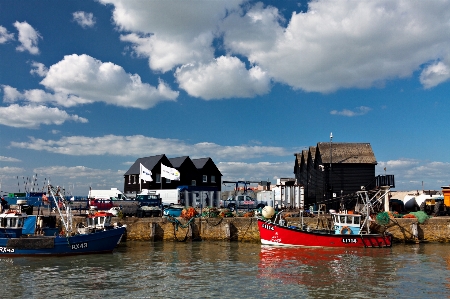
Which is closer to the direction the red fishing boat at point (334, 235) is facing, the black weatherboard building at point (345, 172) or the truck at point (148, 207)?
the truck

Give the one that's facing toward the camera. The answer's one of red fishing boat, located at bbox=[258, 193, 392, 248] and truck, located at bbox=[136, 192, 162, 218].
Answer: the truck

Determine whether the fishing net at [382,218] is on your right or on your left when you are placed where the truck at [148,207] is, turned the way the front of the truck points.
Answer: on your left

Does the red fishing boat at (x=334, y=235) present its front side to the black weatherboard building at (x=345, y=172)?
no

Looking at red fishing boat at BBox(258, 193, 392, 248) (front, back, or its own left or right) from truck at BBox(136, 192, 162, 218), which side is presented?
front

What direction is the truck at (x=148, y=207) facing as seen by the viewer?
toward the camera

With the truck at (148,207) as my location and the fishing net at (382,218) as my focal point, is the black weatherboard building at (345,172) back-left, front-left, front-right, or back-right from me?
front-left

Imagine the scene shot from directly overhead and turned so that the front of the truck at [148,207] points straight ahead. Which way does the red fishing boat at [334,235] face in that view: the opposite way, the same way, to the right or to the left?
to the right

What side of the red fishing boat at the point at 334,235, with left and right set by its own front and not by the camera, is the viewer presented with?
left

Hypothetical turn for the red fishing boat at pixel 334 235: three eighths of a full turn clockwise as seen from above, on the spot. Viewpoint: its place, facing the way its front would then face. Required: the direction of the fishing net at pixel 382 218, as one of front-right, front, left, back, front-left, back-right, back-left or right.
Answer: front

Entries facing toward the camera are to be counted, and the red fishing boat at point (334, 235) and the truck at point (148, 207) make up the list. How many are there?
1

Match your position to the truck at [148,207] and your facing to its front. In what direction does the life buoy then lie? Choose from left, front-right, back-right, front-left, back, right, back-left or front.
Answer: front-left

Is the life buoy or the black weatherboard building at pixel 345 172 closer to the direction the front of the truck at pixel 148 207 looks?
the life buoy

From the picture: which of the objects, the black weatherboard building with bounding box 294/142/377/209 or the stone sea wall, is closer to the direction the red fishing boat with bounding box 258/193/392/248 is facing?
the stone sea wall
